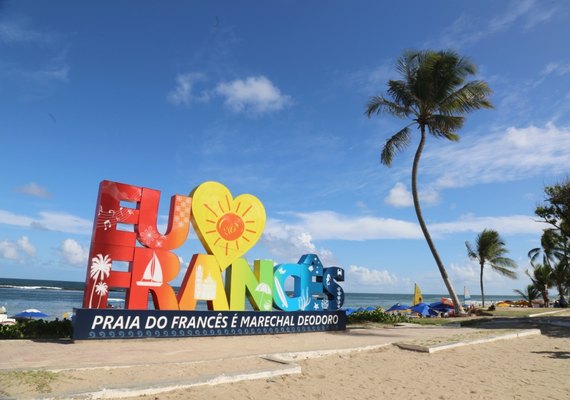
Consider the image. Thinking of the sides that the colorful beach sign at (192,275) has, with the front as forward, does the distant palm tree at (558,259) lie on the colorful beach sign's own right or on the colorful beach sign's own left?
on the colorful beach sign's own left

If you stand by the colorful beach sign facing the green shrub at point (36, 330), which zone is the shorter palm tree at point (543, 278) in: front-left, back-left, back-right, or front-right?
back-right

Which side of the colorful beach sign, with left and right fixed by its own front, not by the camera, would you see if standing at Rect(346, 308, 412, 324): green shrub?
left

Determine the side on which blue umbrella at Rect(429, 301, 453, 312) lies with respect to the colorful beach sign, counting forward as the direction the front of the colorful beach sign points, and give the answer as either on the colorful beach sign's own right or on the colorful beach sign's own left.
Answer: on the colorful beach sign's own left

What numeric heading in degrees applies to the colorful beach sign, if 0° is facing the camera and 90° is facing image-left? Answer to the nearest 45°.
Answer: approximately 315°

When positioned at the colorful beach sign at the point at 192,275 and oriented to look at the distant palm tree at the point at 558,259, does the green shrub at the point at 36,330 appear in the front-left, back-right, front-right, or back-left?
back-left

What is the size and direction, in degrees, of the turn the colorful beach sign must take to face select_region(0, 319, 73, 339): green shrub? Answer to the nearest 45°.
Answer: approximately 135° to its right

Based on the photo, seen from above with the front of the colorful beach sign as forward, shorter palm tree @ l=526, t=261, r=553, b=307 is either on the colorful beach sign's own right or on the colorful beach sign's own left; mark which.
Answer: on the colorful beach sign's own left
